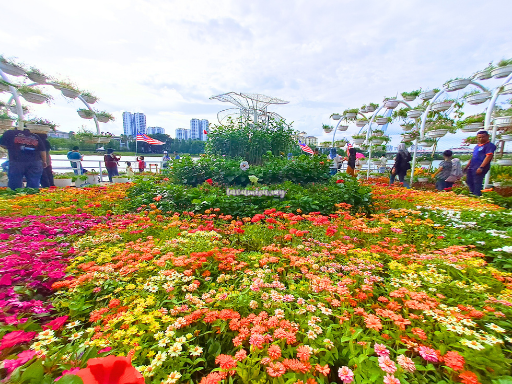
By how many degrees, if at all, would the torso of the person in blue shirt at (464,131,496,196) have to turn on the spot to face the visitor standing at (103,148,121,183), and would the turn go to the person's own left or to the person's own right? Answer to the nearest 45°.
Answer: approximately 45° to the person's own right

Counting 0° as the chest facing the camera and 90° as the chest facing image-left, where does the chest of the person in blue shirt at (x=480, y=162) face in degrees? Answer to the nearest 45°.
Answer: approximately 45°
